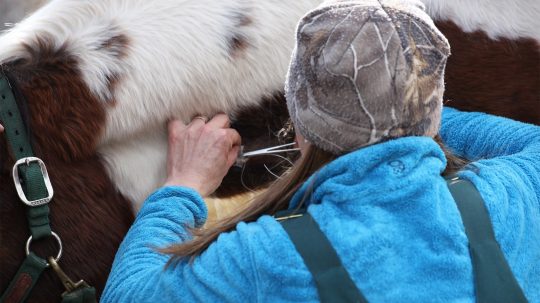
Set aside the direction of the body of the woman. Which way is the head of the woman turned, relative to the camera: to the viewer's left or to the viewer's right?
to the viewer's left

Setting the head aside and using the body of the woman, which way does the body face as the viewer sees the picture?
away from the camera
